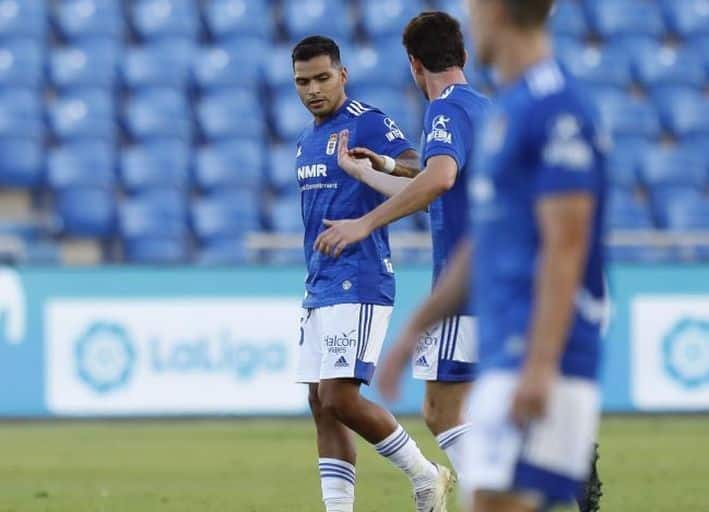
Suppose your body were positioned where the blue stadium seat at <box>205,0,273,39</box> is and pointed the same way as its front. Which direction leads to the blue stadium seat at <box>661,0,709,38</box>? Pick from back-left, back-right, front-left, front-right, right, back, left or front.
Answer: left

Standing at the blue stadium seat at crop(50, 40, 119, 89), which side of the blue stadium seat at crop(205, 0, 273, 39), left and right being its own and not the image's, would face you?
right

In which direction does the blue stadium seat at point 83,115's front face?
toward the camera

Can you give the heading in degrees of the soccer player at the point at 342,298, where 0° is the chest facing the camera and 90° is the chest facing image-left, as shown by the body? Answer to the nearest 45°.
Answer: approximately 45°

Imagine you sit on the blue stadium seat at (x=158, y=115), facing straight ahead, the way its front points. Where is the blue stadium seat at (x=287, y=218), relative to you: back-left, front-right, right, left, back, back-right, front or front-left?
front-left

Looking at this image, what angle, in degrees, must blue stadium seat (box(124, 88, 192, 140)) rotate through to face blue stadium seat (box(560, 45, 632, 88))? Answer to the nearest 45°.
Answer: approximately 90° to its left

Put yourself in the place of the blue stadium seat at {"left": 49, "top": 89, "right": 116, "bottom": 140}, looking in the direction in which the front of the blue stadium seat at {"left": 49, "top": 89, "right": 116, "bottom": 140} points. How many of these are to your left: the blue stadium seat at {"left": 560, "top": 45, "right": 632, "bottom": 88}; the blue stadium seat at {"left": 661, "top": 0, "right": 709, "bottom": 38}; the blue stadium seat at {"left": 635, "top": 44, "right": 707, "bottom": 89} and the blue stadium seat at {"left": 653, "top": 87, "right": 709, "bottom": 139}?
4

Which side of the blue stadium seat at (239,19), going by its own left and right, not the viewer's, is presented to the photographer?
front

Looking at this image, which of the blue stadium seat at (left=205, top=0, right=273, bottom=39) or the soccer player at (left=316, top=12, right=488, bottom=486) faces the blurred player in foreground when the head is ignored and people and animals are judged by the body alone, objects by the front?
the blue stadium seat

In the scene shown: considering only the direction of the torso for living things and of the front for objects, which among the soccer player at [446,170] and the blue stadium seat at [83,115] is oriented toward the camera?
the blue stadium seat

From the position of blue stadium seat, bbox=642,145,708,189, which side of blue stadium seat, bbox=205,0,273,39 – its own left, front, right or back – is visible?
left

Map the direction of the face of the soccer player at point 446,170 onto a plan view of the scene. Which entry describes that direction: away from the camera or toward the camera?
away from the camera

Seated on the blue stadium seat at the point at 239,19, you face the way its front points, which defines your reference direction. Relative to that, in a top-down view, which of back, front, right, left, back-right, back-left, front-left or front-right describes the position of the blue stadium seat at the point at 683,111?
left

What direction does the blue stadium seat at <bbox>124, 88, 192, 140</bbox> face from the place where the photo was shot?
facing the viewer
